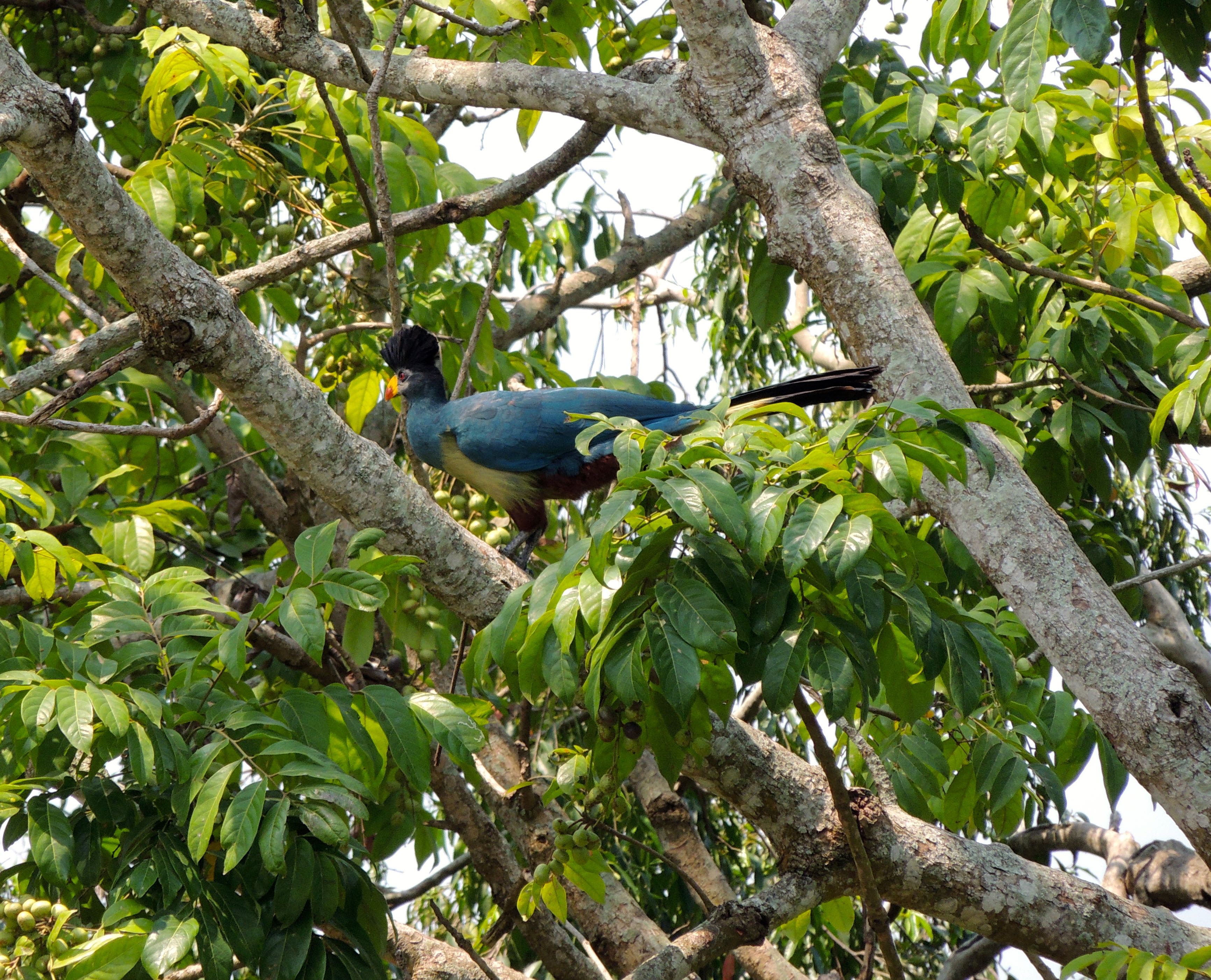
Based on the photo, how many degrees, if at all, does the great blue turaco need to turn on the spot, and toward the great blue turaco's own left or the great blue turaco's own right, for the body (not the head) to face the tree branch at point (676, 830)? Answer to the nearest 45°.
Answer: approximately 135° to the great blue turaco's own left

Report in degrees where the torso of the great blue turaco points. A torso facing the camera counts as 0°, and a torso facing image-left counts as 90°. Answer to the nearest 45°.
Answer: approximately 90°

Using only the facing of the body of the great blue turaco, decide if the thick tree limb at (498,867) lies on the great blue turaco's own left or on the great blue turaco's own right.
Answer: on the great blue turaco's own left

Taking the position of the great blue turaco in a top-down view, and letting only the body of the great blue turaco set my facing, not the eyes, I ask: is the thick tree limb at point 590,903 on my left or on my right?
on my left

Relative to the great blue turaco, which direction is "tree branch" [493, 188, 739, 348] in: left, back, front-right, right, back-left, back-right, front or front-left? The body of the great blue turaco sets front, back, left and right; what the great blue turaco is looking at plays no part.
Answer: right

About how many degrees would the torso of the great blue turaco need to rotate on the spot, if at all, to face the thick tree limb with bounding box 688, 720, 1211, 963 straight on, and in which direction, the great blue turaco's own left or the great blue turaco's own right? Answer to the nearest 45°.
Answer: approximately 135° to the great blue turaco's own left

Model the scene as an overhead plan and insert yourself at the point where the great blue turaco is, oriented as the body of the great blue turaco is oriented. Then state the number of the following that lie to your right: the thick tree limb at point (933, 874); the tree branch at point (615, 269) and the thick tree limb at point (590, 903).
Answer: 1
